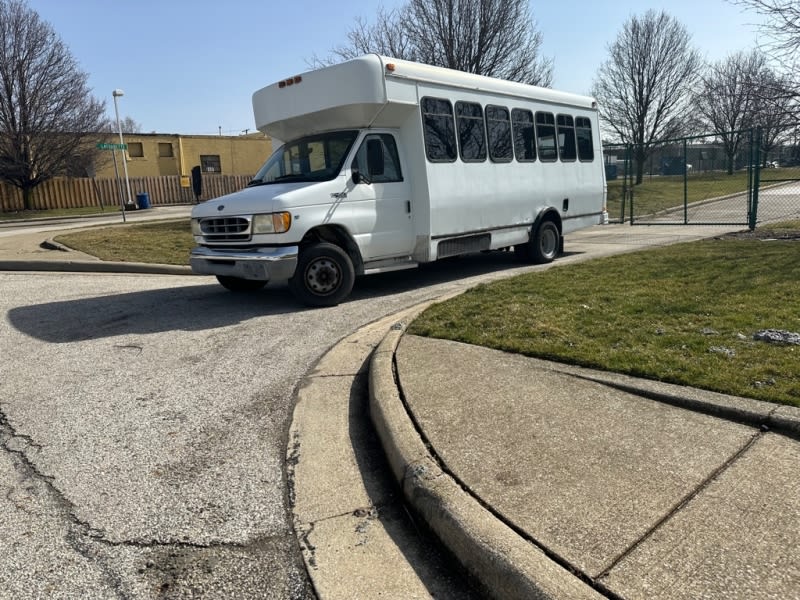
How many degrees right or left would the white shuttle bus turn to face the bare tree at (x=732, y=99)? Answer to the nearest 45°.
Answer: approximately 180°

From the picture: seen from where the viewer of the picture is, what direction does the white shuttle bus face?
facing the viewer and to the left of the viewer

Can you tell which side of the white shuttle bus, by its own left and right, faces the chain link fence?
back

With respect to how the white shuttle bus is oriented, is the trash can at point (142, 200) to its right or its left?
on its right

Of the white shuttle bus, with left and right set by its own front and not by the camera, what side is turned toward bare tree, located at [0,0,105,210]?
right

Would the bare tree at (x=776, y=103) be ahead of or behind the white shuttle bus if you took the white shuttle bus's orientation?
behind

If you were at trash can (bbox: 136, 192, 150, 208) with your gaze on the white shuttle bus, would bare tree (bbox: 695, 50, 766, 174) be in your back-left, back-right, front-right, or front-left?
front-left
